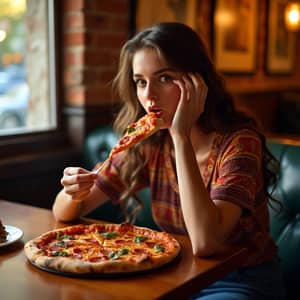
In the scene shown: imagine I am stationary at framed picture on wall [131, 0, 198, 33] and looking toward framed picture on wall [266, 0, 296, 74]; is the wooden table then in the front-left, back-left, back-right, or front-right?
back-right

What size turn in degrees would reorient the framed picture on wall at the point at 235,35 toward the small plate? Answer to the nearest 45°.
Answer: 0° — it already faces it

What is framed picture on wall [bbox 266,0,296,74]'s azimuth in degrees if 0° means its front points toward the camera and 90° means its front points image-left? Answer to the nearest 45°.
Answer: approximately 0°

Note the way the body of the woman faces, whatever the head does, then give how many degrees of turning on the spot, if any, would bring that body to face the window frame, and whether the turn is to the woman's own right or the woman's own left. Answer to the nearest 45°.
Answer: approximately 90° to the woman's own right

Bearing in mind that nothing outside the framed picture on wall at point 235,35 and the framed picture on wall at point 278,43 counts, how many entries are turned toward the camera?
2

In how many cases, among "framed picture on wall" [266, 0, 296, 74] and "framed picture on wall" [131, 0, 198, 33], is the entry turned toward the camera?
2

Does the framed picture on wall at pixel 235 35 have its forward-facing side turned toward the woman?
yes

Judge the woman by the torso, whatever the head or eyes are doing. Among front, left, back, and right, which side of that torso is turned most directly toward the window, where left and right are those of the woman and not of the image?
right
